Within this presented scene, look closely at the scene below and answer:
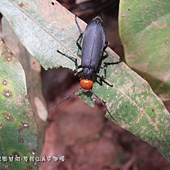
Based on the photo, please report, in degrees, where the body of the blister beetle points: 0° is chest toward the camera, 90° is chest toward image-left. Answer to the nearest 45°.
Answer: approximately 0°

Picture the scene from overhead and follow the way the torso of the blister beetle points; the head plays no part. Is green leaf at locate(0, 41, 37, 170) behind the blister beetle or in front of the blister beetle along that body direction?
in front
